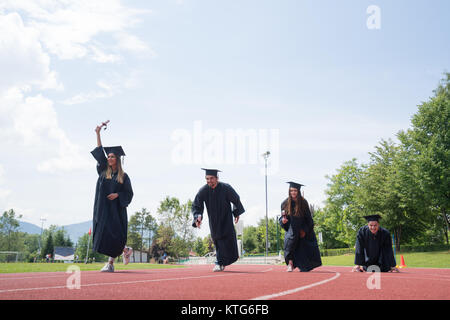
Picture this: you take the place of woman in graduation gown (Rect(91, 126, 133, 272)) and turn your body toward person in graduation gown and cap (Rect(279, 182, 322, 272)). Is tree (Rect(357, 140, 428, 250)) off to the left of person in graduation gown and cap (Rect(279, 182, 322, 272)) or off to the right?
left

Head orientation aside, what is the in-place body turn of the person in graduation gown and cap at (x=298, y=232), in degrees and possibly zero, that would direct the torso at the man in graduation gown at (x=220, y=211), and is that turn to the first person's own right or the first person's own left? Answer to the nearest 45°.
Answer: approximately 45° to the first person's own right

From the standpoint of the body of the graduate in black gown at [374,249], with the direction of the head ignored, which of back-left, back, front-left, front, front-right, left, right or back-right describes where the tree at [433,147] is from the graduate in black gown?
back

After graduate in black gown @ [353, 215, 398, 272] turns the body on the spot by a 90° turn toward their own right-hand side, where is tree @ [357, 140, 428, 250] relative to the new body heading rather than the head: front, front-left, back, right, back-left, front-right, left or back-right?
right

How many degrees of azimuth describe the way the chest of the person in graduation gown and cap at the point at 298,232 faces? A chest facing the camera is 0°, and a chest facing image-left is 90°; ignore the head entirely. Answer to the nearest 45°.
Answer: approximately 0°

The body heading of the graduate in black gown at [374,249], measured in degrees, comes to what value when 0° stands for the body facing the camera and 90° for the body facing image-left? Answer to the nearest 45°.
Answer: approximately 0°

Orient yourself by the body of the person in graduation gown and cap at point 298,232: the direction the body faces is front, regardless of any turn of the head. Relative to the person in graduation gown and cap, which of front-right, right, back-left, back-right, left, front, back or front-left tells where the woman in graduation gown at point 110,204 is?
front-right

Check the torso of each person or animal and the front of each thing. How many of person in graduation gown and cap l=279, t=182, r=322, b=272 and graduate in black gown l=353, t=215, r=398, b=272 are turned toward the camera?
2
